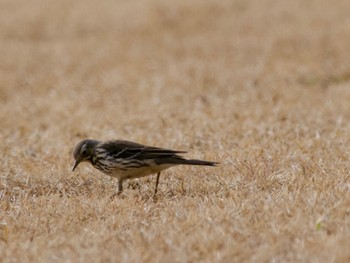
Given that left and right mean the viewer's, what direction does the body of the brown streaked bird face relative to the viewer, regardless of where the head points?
facing to the left of the viewer
